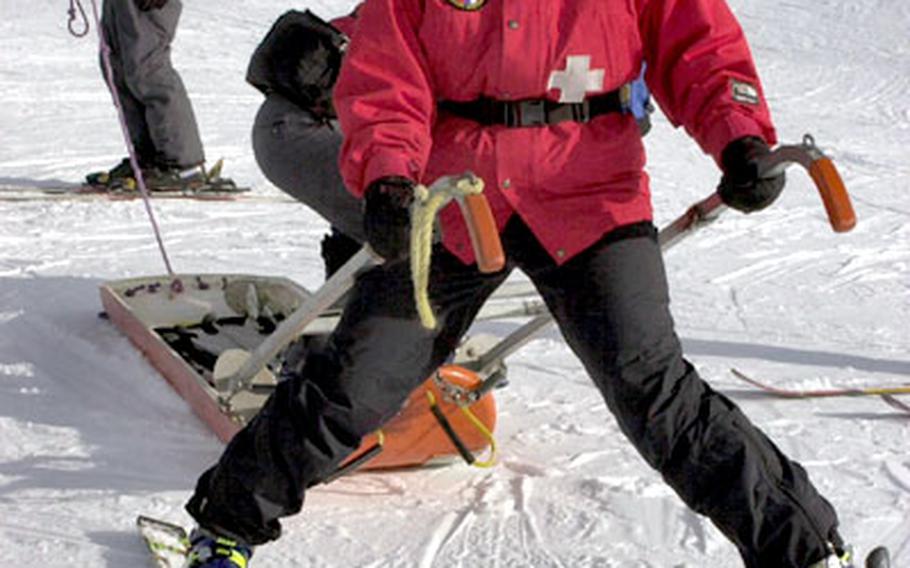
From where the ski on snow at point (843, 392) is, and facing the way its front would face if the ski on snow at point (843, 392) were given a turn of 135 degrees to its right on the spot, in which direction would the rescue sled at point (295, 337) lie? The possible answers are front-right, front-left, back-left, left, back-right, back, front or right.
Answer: back

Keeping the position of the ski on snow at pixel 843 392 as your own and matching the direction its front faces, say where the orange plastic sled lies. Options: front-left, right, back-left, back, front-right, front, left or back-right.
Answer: front-left

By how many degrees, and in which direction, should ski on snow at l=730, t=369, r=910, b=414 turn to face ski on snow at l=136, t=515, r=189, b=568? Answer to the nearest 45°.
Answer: approximately 45° to its left

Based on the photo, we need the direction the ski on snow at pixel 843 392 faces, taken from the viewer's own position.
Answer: facing to the left of the viewer
